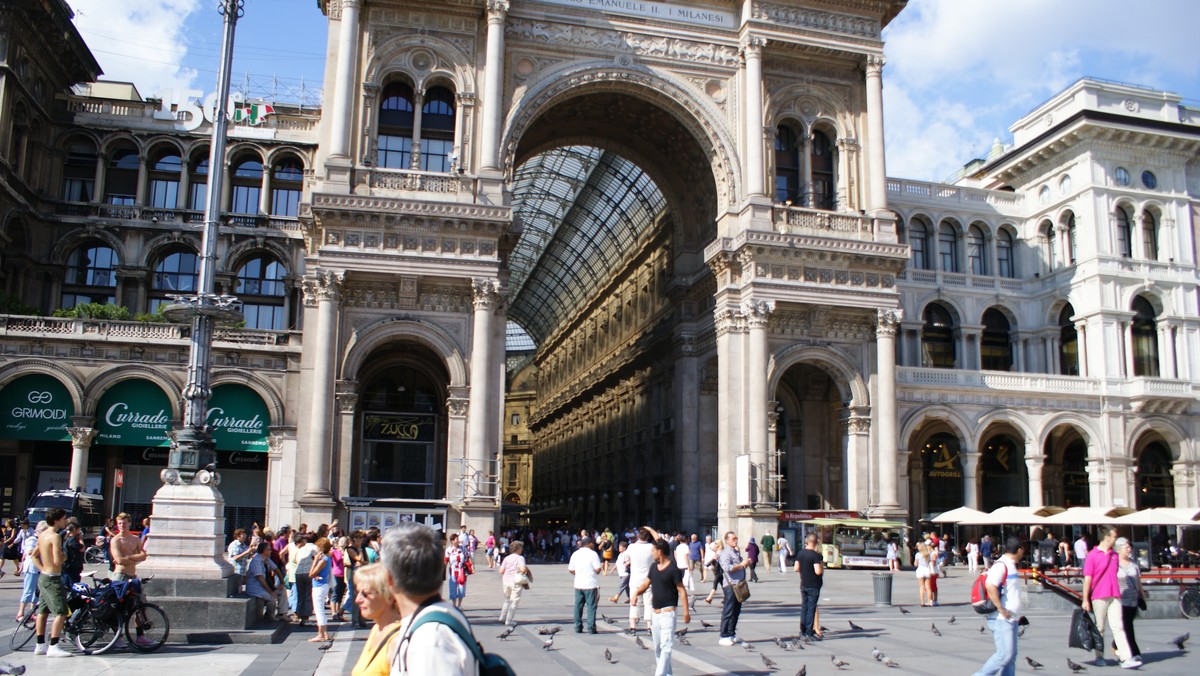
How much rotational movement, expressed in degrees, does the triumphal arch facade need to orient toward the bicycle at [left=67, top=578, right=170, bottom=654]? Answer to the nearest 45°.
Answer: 0° — it already faces it

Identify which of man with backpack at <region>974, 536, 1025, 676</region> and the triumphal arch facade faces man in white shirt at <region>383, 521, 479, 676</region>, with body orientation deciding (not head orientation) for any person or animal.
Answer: the triumphal arch facade

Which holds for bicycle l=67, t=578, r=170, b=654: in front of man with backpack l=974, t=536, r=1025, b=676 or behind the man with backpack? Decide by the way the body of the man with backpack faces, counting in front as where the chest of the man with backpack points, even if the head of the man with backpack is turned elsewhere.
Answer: behind

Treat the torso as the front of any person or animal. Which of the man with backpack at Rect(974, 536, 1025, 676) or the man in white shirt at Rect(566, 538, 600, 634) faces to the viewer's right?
the man with backpack

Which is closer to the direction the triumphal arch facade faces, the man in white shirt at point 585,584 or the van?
the man in white shirt

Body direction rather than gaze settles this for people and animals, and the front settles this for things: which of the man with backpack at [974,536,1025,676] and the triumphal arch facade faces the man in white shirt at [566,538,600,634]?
the triumphal arch facade

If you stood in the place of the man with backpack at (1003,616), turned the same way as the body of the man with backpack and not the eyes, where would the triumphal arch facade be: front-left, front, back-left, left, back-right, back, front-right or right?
back-left

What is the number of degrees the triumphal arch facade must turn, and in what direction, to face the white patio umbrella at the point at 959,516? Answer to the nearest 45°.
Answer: approximately 90° to its left

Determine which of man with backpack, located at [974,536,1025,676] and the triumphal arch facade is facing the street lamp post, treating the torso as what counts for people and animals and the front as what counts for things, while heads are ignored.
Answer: the triumphal arch facade

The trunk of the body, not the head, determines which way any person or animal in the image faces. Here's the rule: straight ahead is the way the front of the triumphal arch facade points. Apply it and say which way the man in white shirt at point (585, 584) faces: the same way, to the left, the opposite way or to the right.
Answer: the opposite way

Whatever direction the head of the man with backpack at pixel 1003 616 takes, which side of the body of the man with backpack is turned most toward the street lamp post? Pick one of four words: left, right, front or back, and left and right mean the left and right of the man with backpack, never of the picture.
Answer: back

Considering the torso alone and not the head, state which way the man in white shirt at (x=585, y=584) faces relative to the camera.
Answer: away from the camera

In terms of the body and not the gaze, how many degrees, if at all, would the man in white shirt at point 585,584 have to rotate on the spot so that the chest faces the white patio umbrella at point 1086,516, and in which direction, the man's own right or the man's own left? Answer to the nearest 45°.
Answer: approximately 45° to the man's own right

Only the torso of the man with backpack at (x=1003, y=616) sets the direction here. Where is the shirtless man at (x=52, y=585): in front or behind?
behind

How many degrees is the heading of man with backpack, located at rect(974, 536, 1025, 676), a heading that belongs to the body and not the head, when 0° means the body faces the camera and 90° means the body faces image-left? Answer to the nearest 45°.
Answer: approximately 270°

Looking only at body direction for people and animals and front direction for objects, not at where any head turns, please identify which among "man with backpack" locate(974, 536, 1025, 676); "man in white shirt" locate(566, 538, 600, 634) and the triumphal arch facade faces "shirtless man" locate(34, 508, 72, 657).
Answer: the triumphal arch facade
